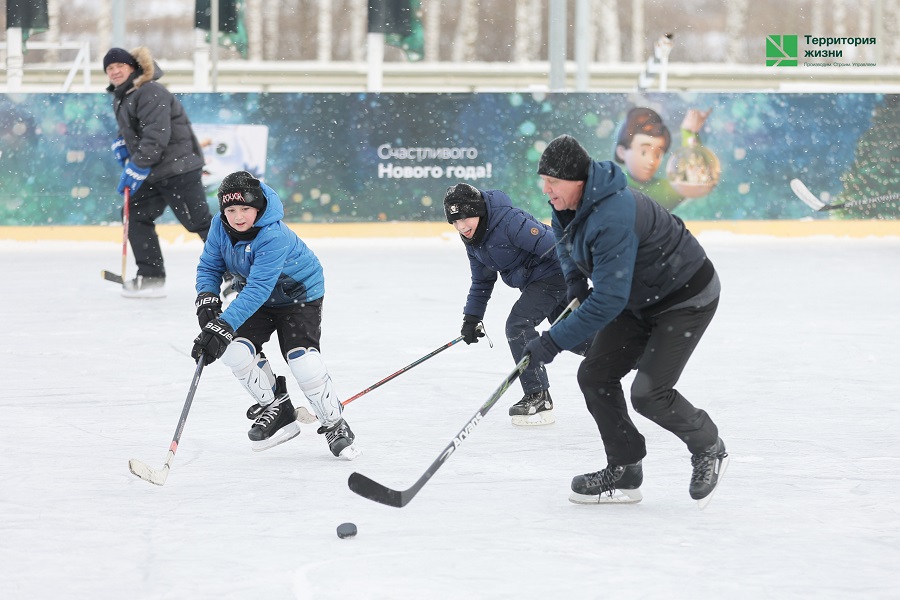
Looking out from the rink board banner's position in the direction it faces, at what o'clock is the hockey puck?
The hockey puck is roughly at 12 o'clock from the rink board banner.

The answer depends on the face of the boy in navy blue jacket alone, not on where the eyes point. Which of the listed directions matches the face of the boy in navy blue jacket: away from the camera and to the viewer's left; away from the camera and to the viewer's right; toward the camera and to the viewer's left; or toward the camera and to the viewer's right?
toward the camera and to the viewer's left

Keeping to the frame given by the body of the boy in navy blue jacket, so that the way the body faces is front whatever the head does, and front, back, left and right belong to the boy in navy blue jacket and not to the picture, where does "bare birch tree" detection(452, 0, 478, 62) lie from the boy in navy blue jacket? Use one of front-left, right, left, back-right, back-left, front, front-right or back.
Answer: back-right

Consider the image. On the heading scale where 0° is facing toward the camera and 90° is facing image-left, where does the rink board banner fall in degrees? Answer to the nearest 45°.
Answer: approximately 0°

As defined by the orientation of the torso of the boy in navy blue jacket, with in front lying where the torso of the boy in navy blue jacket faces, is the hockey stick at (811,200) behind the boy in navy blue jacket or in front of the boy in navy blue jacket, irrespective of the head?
behind

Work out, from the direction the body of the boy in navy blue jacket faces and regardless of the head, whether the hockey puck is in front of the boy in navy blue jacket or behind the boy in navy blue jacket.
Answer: in front

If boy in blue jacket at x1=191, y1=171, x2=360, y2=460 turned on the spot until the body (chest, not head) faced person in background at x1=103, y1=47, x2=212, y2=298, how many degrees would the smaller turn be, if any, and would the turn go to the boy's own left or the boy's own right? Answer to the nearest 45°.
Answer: approximately 135° to the boy's own right

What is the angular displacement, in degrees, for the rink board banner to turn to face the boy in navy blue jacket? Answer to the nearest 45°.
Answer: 0° — it already faces them

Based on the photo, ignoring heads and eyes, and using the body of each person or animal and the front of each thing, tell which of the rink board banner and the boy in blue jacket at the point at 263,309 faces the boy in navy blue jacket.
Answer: the rink board banner

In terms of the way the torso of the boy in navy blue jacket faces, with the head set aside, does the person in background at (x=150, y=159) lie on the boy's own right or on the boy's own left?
on the boy's own right

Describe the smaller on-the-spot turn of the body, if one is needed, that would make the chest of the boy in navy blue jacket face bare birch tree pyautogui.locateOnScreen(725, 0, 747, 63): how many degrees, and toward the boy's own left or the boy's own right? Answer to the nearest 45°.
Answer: approximately 135° to the boy's own right
